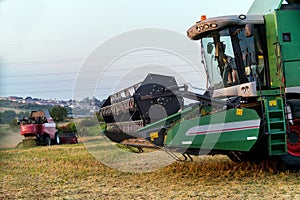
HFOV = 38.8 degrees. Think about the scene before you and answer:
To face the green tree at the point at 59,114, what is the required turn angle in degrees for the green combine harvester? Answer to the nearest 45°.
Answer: approximately 90° to its right

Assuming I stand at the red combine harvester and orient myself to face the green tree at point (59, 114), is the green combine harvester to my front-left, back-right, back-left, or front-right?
back-right

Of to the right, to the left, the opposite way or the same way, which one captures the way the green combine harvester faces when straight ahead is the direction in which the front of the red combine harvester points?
the opposite way

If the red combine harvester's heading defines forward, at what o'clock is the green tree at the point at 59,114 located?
The green tree is roughly at 11 o'clock from the red combine harvester.

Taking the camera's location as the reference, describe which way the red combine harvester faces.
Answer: facing away from the viewer and to the right of the viewer

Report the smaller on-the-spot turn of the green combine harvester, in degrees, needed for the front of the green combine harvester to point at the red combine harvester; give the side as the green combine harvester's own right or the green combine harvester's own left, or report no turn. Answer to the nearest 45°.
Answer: approximately 90° to the green combine harvester's own right

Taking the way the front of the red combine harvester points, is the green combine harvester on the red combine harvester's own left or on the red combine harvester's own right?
on the red combine harvester's own right

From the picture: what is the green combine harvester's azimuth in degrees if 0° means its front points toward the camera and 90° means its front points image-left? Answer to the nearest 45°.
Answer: approximately 45°
